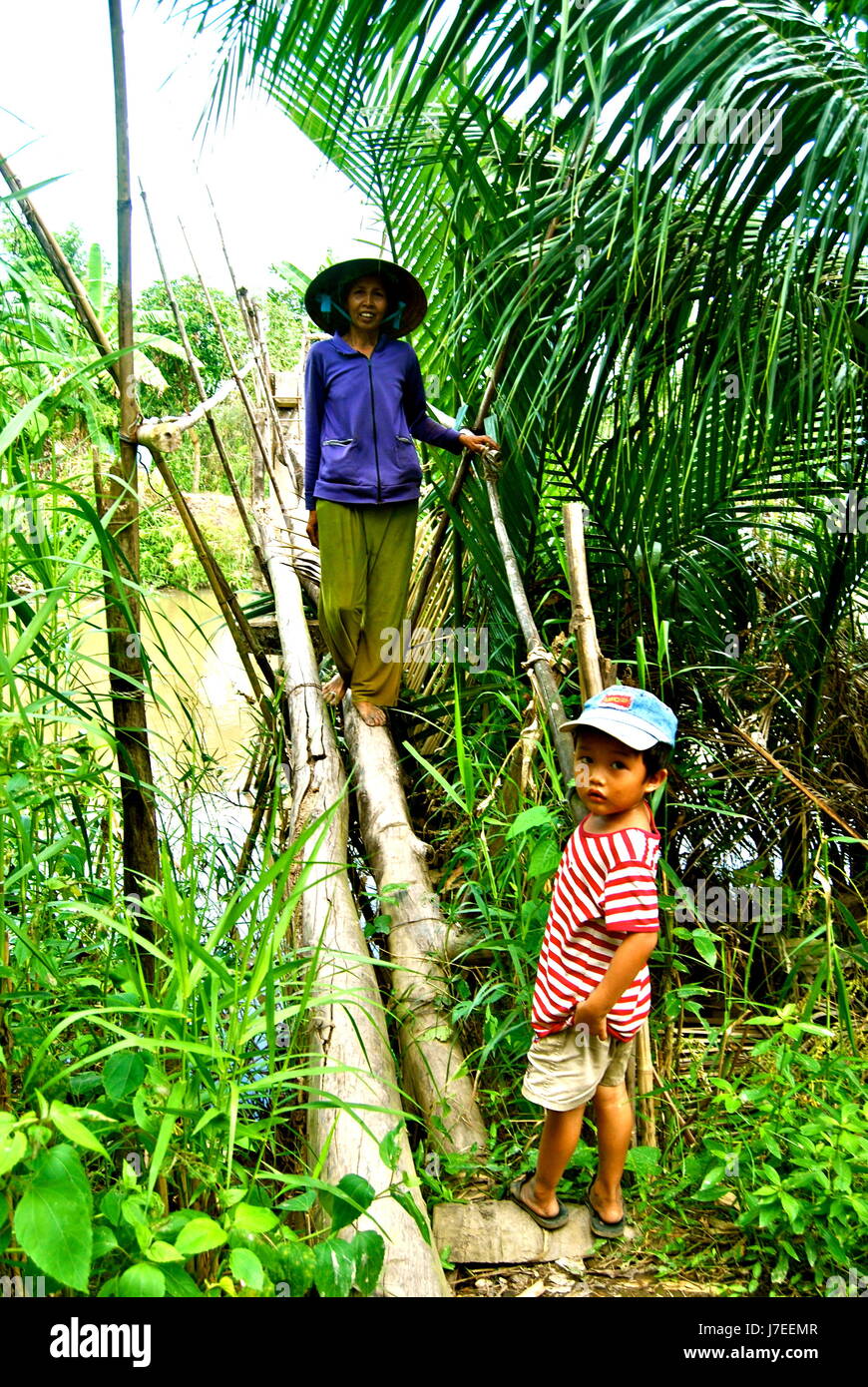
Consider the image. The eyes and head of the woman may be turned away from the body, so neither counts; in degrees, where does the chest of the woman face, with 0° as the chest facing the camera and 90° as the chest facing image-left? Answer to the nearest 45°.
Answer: approximately 0°

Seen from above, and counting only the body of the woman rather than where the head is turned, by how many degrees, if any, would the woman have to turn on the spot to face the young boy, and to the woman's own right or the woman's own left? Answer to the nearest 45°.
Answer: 0° — they already face them

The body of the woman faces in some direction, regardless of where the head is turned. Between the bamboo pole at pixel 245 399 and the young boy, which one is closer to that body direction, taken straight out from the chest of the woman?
the young boy
